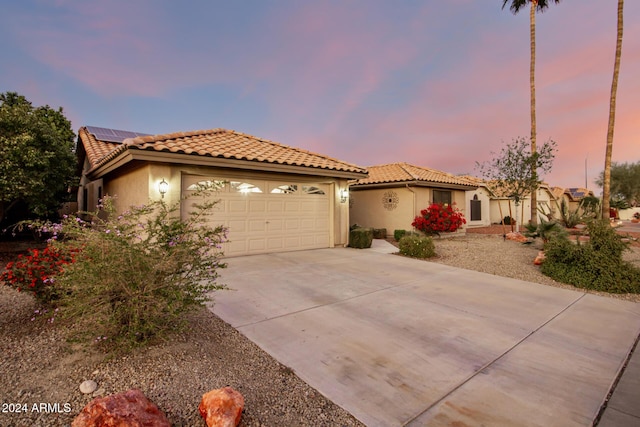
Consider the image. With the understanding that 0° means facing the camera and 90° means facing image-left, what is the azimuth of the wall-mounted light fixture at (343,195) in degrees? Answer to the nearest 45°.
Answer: approximately 315°

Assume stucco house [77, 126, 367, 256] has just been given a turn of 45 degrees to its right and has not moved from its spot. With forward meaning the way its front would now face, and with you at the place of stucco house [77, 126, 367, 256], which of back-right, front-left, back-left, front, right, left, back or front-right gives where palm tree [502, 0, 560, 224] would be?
left

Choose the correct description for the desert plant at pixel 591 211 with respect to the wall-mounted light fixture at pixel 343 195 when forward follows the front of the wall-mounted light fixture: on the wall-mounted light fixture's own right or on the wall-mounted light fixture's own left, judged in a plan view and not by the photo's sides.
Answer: on the wall-mounted light fixture's own left

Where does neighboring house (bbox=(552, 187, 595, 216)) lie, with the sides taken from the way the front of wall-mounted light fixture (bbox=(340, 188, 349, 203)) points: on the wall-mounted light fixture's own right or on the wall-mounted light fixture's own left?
on the wall-mounted light fixture's own left

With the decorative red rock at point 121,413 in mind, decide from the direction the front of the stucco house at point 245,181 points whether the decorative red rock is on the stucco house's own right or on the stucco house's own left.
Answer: on the stucco house's own right

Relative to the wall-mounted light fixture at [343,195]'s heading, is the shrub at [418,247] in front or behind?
in front

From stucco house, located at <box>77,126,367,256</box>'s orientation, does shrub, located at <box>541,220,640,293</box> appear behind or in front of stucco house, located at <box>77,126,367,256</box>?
in front

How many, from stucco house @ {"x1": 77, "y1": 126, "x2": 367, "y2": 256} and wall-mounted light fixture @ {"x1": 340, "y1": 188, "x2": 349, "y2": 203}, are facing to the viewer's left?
0

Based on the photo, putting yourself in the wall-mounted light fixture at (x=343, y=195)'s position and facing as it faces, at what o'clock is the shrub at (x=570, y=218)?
The shrub is roughly at 10 o'clock from the wall-mounted light fixture.

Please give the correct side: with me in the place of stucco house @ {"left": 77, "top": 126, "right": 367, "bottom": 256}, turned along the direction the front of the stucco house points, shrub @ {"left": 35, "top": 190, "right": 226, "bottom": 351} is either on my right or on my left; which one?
on my right

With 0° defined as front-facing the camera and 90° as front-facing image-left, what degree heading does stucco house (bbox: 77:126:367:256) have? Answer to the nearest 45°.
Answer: approximately 315°

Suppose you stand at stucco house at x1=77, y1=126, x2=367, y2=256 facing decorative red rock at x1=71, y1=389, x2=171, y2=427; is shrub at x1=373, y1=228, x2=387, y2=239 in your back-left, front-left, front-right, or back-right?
back-left

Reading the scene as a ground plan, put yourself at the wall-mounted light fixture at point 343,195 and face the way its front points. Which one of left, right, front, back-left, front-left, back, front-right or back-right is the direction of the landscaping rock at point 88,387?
front-right

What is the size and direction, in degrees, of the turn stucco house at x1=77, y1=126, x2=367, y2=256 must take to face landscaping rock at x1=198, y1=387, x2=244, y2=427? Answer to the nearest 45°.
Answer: approximately 45° to its right

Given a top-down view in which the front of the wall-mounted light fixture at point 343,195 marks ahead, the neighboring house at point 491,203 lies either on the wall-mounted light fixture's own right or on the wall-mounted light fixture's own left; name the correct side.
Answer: on the wall-mounted light fixture's own left
